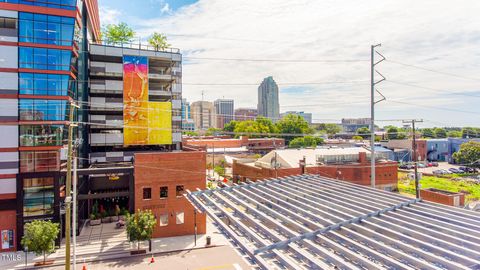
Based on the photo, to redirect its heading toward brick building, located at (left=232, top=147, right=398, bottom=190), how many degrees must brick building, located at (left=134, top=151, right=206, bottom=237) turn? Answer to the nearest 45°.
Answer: approximately 135° to its left

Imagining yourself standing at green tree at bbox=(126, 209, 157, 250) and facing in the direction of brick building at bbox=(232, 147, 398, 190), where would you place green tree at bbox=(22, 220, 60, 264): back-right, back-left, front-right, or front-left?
back-left

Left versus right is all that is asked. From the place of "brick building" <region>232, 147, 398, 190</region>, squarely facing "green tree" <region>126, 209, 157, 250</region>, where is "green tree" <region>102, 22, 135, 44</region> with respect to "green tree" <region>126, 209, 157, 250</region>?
right

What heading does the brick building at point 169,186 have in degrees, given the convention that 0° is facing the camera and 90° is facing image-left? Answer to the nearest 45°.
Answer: approximately 0°

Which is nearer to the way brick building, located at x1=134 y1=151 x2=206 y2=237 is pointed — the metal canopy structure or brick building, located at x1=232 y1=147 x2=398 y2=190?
the metal canopy structure

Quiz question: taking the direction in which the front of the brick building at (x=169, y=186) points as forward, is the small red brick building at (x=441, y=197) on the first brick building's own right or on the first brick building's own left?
on the first brick building's own left

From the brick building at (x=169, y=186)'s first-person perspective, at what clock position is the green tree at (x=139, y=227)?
The green tree is roughly at 1 o'clock from the brick building.

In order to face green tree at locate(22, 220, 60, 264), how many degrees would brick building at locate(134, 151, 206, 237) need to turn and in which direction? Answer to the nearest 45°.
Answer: approximately 45° to its right
